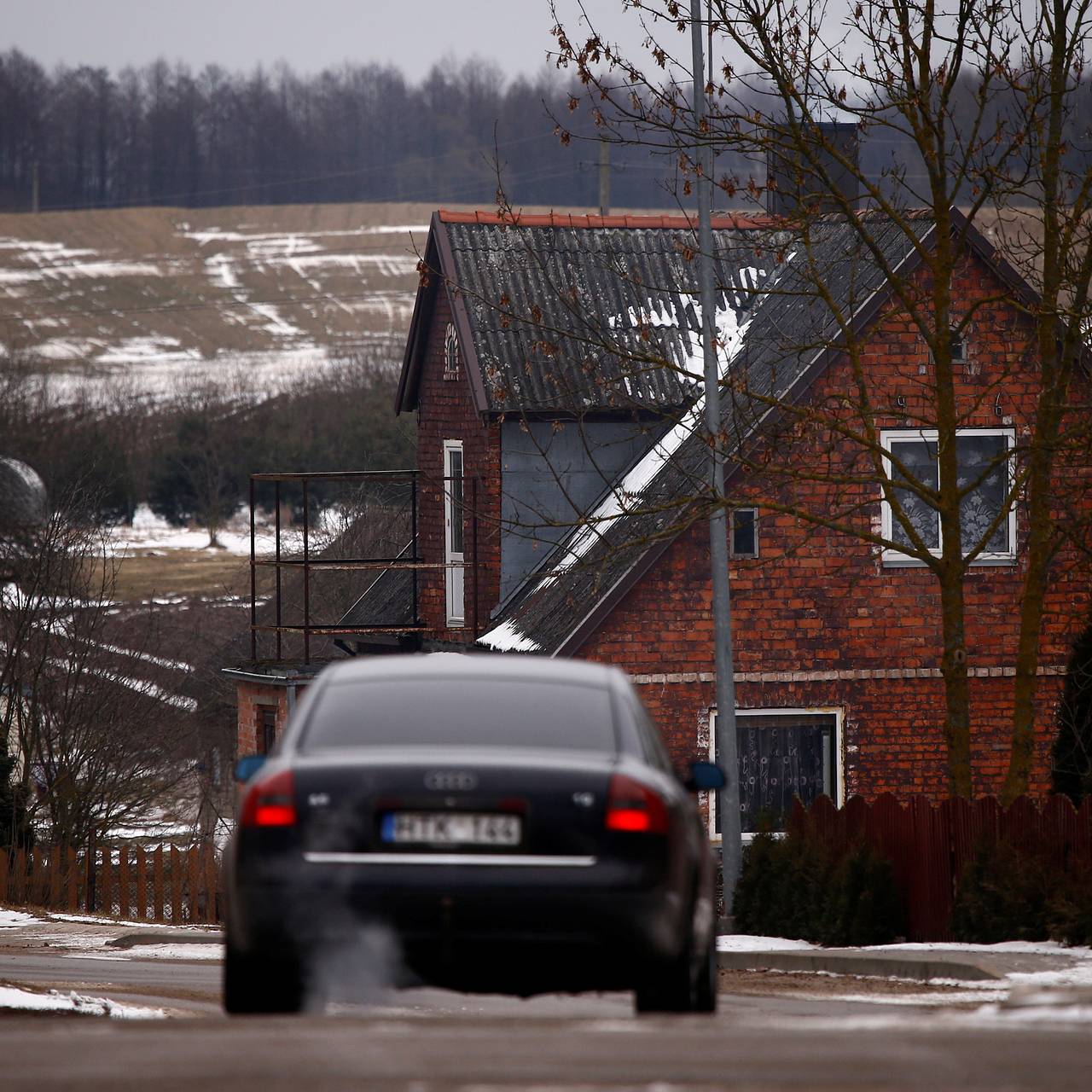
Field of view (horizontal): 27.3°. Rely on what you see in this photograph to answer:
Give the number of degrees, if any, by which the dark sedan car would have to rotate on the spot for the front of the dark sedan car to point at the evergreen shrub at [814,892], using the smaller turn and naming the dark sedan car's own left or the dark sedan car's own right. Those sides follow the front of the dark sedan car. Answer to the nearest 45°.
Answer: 0° — it already faces it

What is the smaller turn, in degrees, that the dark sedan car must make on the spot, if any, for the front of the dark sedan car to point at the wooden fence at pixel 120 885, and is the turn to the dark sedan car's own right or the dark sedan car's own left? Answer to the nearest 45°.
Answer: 0° — it already faces it

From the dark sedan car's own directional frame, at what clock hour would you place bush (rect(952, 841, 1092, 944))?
The bush is roughly at 1 o'clock from the dark sedan car.

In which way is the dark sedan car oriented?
away from the camera

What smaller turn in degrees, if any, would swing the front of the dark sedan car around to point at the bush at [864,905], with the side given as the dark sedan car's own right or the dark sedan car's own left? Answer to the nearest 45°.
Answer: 0° — it already faces it
